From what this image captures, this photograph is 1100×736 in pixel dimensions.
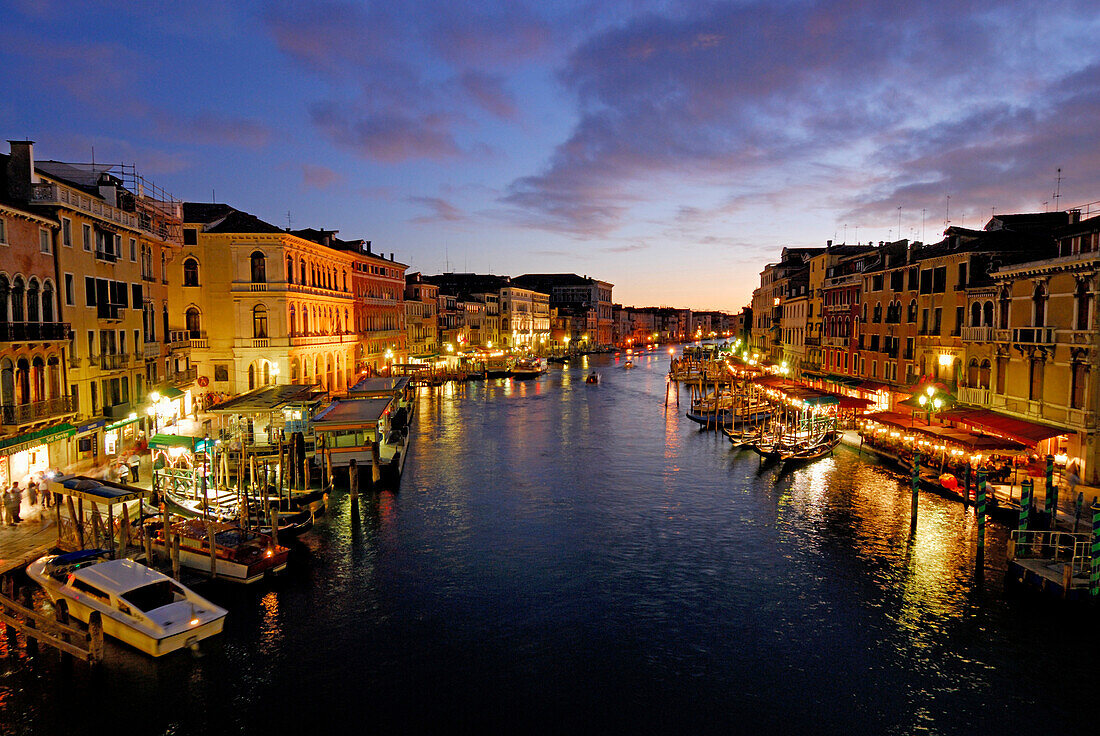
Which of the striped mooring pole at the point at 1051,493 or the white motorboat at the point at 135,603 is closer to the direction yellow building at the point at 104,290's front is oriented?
the striped mooring pole

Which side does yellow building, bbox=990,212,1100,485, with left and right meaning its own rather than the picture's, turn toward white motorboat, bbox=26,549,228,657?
front

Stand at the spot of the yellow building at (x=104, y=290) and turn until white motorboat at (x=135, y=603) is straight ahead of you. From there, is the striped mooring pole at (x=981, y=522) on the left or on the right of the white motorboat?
left

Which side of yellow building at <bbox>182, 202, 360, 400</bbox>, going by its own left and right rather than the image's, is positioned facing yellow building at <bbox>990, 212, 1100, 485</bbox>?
front

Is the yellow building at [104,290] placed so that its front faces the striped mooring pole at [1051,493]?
yes

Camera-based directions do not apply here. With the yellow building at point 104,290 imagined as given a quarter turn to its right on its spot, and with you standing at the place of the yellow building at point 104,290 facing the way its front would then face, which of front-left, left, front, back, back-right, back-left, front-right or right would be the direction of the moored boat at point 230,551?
front-left

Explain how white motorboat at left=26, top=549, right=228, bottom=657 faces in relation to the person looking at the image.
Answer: facing away from the viewer and to the left of the viewer

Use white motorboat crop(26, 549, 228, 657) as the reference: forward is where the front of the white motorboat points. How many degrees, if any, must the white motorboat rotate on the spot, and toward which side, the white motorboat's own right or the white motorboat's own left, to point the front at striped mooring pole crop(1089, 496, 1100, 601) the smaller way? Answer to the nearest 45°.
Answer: approximately 180°

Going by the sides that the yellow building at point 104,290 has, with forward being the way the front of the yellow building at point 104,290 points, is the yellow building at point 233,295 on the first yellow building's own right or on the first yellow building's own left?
on the first yellow building's own left

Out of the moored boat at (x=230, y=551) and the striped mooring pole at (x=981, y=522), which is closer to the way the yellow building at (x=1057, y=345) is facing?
the moored boat

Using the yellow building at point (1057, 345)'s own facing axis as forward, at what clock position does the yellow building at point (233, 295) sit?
the yellow building at point (233, 295) is roughly at 1 o'clock from the yellow building at point (1057, 345).

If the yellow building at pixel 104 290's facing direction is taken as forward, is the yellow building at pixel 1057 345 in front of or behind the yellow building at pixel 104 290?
in front

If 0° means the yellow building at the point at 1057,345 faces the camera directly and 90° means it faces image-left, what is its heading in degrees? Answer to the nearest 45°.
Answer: approximately 45°

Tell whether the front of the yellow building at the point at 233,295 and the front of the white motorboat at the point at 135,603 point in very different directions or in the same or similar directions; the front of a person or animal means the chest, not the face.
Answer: very different directions

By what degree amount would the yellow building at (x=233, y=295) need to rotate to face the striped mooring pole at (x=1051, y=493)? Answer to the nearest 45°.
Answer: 0° — it already faces it

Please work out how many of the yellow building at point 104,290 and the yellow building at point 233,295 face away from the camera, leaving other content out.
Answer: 0

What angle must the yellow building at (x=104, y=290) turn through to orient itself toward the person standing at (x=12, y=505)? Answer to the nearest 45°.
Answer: approximately 45° to its right

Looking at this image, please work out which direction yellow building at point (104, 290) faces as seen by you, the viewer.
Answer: facing the viewer and to the right of the viewer
